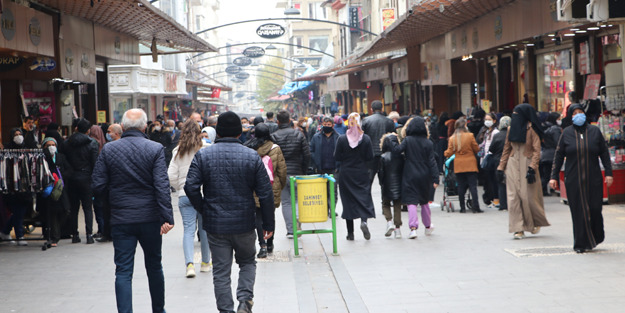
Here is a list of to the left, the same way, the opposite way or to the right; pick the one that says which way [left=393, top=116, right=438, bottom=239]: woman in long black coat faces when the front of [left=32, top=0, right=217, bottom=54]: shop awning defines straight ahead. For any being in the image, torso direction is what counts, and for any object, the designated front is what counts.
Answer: to the left

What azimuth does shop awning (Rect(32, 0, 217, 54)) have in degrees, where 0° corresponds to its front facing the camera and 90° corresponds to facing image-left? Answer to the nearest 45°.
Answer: approximately 270°

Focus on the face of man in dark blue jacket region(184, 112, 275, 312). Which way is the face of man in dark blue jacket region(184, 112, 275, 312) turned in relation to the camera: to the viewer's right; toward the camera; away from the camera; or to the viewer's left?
away from the camera

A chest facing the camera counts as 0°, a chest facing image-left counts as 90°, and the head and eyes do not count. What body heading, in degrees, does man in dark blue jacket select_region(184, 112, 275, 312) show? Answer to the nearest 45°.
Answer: approximately 180°

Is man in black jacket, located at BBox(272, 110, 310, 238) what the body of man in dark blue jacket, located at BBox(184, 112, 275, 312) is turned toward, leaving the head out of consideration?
yes

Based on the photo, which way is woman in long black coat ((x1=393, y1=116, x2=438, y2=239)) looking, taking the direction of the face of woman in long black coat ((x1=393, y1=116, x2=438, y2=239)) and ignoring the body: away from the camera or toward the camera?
away from the camera

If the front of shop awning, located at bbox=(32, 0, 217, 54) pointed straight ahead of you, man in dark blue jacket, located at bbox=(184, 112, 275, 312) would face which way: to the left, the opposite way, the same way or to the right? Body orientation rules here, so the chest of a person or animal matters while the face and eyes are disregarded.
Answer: to the left
